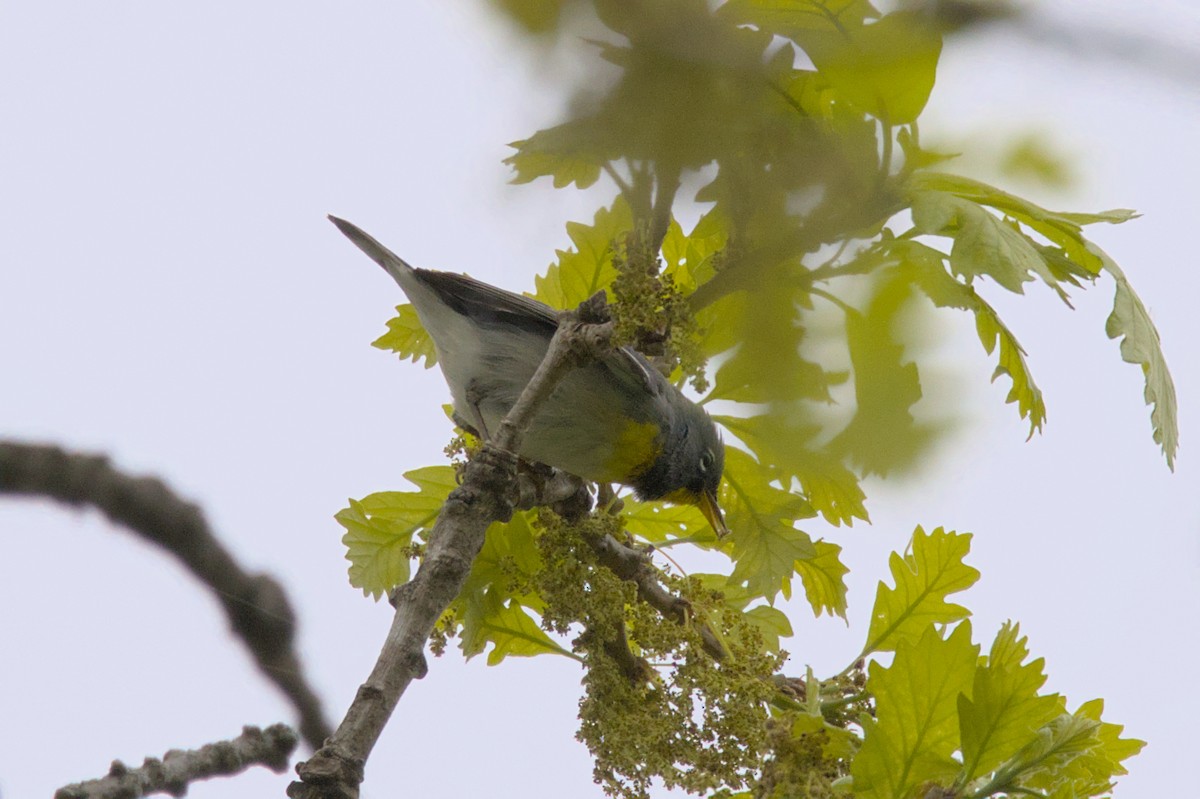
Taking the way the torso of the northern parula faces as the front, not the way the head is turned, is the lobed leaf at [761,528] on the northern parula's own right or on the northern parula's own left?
on the northern parula's own left

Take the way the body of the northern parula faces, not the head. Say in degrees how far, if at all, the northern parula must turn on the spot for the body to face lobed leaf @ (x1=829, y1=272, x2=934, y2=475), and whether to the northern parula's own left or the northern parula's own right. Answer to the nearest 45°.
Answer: approximately 90° to the northern parula's own right

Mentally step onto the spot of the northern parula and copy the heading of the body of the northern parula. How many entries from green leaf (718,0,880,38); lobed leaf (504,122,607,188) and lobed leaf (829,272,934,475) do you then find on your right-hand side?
3

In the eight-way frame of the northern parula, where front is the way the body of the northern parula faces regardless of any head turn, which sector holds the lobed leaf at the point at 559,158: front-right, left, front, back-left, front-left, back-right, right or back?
right

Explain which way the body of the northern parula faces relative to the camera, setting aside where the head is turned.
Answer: to the viewer's right
